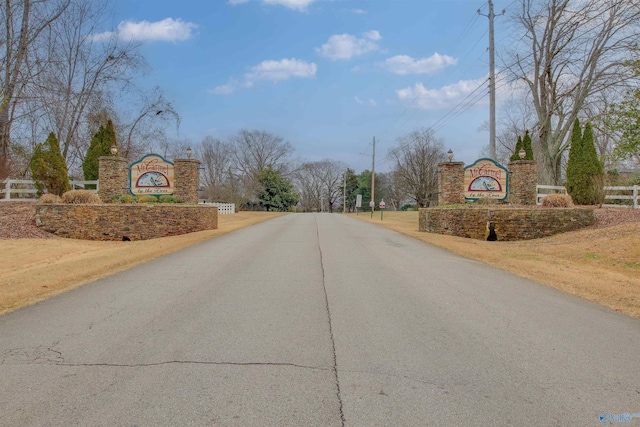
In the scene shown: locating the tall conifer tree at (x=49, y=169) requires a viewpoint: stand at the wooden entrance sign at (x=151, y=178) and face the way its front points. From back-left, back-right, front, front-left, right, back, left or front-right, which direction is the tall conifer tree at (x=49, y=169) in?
right

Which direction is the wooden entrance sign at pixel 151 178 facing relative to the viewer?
toward the camera

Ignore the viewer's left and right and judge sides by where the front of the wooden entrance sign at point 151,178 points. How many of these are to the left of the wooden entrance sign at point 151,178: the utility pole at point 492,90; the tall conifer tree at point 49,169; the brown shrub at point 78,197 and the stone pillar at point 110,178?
1

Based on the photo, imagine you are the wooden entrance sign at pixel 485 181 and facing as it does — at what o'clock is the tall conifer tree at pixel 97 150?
The tall conifer tree is roughly at 3 o'clock from the wooden entrance sign.

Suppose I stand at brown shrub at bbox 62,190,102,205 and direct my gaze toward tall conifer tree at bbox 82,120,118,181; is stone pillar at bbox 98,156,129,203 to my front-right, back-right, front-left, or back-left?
front-right

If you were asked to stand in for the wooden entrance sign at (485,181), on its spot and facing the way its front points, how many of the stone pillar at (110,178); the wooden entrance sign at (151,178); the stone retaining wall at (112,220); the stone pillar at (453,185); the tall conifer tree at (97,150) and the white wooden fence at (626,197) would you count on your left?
1

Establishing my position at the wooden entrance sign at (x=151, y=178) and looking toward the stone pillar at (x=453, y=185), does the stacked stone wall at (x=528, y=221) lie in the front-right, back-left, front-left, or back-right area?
front-right

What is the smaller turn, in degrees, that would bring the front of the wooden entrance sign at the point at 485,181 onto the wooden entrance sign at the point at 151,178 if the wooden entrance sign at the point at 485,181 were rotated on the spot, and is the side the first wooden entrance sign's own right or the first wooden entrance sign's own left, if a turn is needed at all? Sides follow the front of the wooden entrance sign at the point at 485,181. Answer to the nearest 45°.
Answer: approximately 90° to the first wooden entrance sign's own right

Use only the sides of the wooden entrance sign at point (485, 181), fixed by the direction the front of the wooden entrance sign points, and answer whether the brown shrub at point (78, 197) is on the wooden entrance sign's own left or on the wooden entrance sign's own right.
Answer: on the wooden entrance sign's own right

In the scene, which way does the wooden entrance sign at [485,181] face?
toward the camera

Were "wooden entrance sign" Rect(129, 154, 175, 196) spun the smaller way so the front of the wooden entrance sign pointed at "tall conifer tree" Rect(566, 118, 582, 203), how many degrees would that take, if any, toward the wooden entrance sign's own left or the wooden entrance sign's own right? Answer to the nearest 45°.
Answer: approximately 90° to the wooden entrance sign's own left

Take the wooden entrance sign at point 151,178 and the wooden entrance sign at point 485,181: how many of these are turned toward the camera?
2

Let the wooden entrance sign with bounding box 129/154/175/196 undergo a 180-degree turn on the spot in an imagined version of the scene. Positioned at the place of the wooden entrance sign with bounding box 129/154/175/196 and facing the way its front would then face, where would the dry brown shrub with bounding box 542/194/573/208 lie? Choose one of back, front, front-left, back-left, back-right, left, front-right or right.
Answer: back-right

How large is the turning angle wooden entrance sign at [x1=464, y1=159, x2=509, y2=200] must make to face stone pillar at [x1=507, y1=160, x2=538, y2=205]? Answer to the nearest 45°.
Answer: approximately 90° to its left
